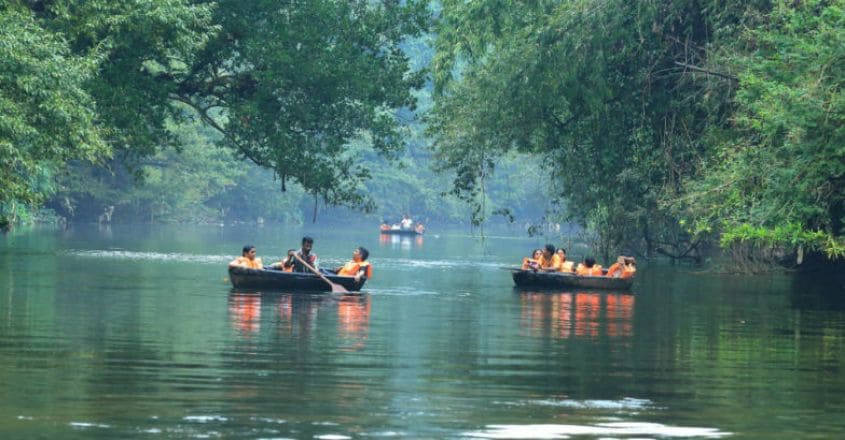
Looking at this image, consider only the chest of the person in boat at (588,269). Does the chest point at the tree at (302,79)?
no

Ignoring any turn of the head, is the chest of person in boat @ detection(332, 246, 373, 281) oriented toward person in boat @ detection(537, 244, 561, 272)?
no
